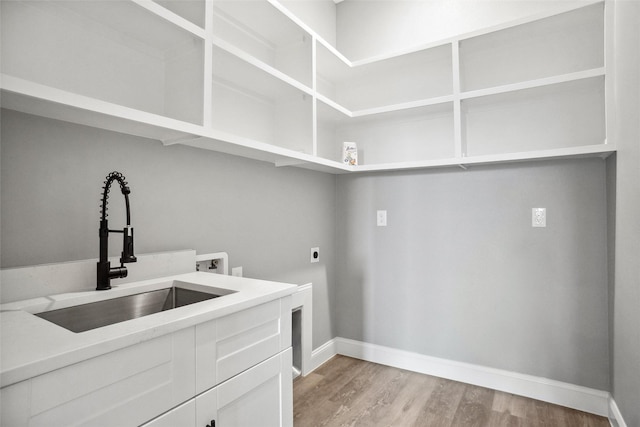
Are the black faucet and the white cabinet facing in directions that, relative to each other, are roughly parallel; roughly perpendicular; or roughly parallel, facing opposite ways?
roughly parallel

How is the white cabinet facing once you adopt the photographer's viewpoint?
facing the viewer and to the right of the viewer
